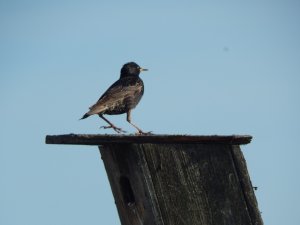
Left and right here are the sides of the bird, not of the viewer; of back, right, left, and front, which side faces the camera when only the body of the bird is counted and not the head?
right
